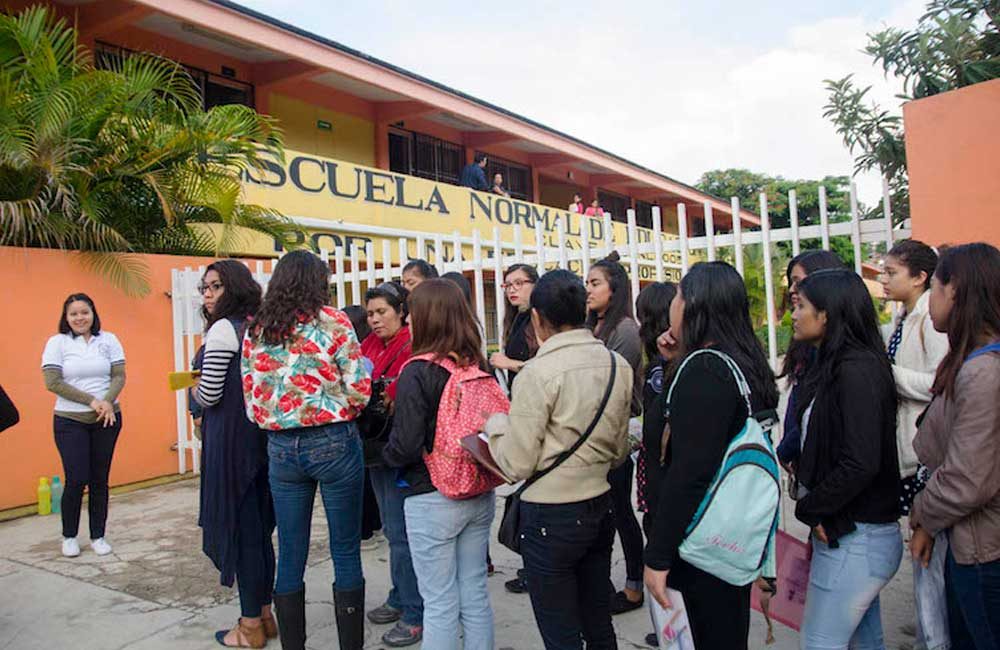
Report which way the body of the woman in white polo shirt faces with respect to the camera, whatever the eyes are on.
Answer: toward the camera

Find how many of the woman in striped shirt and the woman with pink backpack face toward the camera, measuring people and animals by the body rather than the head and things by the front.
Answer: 0

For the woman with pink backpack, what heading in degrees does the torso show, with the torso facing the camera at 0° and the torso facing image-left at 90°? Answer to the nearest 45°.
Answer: approximately 135°

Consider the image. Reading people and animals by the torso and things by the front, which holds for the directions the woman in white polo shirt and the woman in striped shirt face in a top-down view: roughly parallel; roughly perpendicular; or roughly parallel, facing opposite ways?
roughly perpendicular

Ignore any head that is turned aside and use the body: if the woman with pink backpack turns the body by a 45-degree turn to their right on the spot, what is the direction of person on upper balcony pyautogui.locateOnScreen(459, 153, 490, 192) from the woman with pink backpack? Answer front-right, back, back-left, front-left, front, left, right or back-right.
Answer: front

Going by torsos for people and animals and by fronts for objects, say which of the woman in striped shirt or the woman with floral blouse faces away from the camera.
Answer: the woman with floral blouse

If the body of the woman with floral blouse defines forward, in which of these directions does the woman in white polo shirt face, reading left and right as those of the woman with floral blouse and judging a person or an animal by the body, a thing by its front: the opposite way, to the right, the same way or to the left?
the opposite way

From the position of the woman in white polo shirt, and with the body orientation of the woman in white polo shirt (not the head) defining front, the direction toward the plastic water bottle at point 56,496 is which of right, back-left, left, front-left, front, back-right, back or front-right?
back

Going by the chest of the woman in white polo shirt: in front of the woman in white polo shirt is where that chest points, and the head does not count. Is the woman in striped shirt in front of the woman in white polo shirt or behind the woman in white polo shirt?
in front

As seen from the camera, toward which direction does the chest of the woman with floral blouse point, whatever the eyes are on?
away from the camera

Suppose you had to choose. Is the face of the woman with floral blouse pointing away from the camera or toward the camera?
away from the camera
